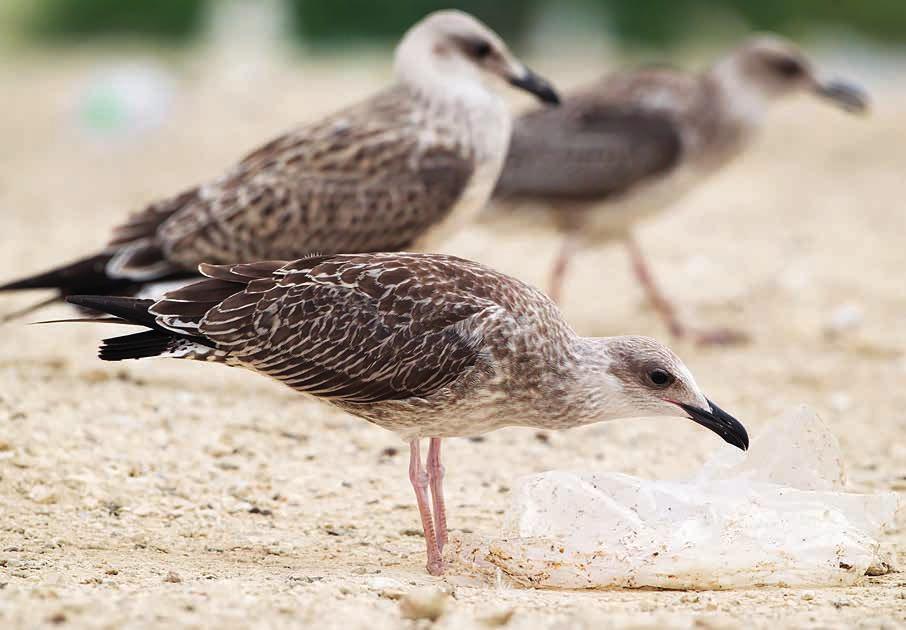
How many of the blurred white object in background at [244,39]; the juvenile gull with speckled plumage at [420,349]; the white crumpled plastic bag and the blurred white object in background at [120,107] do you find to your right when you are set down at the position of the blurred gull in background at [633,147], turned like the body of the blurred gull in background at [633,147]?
2

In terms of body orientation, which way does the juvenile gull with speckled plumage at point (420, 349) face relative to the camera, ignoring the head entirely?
to the viewer's right

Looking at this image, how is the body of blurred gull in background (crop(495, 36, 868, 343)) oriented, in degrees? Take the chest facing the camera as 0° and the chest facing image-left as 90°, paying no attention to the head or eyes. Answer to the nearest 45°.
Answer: approximately 270°

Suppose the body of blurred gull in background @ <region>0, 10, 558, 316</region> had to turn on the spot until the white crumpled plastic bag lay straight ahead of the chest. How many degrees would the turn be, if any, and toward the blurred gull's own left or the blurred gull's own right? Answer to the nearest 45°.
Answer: approximately 90° to the blurred gull's own right

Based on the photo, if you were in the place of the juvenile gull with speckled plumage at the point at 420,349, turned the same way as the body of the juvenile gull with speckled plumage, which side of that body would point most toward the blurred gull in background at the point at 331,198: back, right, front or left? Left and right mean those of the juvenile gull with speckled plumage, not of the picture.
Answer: left

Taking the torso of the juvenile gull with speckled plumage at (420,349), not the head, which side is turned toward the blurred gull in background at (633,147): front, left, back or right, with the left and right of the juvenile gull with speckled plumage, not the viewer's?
left

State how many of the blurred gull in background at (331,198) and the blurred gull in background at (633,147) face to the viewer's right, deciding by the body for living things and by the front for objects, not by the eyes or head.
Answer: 2

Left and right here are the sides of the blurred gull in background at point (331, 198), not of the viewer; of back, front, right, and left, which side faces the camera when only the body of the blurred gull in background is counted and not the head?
right

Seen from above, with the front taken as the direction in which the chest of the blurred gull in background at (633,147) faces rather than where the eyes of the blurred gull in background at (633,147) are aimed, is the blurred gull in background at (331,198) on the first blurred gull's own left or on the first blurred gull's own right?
on the first blurred gull's own right
